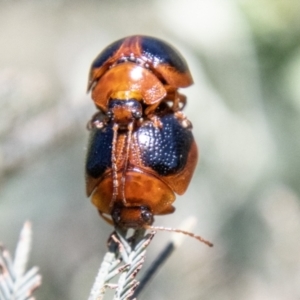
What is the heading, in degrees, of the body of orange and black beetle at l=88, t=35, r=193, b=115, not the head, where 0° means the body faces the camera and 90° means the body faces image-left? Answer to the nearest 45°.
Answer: approximately 0°

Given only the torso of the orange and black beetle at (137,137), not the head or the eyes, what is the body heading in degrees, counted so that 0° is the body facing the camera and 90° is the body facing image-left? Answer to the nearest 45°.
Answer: approximately 0°
